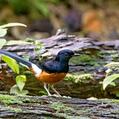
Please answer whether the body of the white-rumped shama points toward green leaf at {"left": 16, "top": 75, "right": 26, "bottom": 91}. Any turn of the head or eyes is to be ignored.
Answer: no

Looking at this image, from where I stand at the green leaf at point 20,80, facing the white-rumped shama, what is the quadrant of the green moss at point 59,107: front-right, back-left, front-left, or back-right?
front-right

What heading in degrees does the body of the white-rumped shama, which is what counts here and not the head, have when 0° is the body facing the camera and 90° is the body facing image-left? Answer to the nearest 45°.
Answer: approximately 270°

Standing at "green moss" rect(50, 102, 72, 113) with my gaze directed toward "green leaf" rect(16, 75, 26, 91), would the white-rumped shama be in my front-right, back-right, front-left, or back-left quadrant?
front-right
